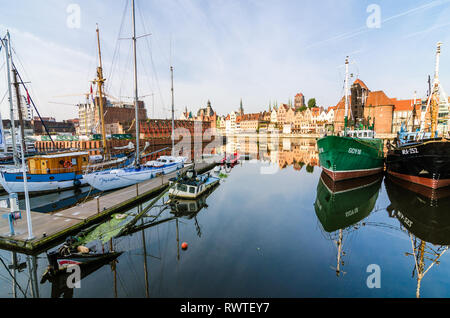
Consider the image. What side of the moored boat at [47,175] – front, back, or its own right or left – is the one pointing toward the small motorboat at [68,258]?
left

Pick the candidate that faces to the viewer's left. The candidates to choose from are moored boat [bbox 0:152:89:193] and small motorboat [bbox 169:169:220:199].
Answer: the moored boat

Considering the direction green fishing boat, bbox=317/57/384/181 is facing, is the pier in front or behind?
in front

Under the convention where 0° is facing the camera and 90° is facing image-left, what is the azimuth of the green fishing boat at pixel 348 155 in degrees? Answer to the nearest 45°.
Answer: approximately 45°

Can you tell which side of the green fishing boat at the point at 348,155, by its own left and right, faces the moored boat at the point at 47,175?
front
